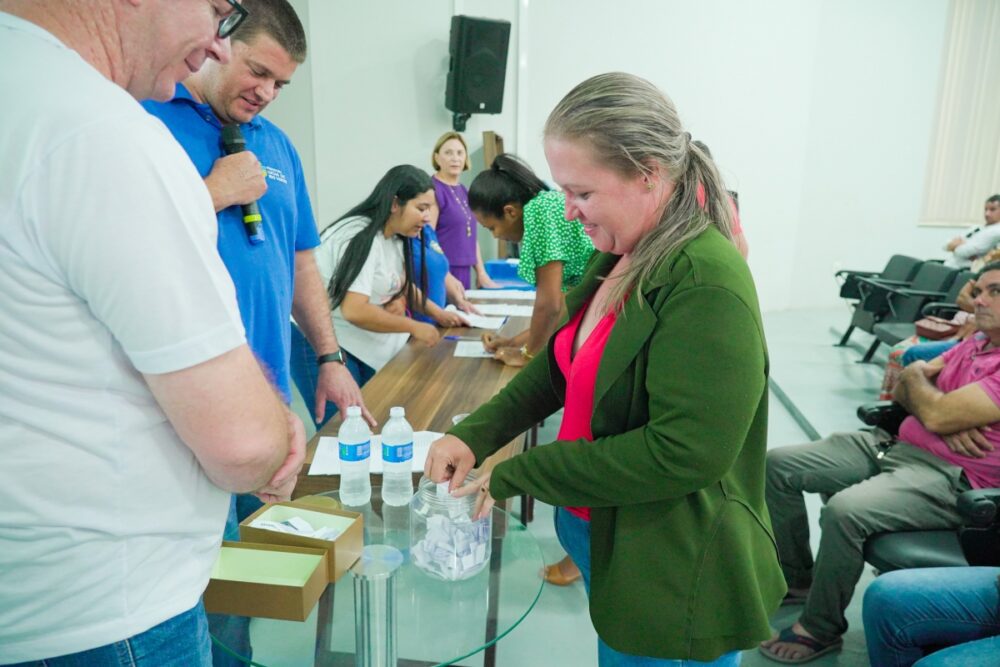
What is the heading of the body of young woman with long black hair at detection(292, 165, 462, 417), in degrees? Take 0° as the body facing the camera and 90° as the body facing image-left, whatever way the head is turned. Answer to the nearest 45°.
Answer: approximately 270°

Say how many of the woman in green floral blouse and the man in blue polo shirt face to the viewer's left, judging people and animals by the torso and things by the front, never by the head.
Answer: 1

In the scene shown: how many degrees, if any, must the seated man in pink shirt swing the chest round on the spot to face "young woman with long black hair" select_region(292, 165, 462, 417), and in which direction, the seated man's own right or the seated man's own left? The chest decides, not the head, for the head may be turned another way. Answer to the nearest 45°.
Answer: approximately 45° to the seated man's own right

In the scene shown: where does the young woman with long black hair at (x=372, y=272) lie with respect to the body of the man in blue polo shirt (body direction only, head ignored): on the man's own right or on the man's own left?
on the man's own left

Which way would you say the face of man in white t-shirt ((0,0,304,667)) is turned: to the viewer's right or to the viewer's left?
to the viewer's right

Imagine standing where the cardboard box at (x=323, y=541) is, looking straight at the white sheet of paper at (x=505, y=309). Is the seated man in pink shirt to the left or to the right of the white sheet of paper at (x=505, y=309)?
right

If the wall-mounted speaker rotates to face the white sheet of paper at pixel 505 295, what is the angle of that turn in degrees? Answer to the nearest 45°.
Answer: approximately 45° to its right

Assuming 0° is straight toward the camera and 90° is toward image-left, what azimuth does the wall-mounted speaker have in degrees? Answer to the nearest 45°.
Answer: approximately 315°

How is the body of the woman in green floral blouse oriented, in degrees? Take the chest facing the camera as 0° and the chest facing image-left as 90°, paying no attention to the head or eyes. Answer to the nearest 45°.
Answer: approximately 90°

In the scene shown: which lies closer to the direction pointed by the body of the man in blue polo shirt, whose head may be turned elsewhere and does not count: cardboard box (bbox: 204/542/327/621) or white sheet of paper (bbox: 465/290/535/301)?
the cardboard box
